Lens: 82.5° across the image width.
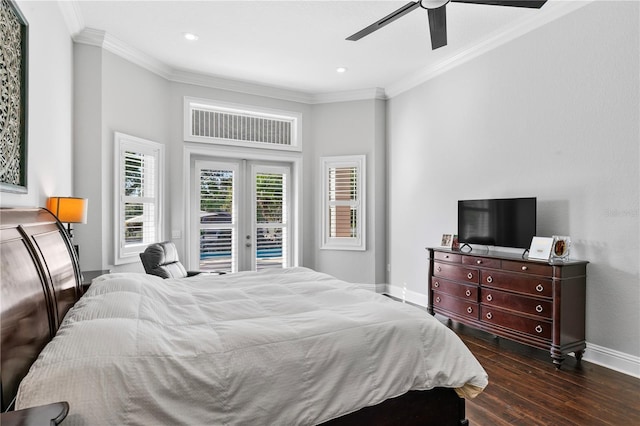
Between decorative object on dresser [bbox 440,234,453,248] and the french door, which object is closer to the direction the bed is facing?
the decorative object on dresser

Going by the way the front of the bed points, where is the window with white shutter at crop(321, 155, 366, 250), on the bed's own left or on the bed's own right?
on the bed's own left

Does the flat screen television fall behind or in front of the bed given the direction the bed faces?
in front

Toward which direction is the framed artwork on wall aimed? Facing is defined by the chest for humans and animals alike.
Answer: to the viewer's right

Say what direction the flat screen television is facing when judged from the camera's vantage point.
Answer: facing the viewer and to the left of the viewer

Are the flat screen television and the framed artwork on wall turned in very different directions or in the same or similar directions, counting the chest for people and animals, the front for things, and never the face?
very different directions

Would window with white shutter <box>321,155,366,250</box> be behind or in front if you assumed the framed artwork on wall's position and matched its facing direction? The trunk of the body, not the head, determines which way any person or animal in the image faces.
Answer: in front

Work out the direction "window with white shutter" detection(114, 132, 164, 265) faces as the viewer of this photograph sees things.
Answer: facing the viewer and to the right of the viewer

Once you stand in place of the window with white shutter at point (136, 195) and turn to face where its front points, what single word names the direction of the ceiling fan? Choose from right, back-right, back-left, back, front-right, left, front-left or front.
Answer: front

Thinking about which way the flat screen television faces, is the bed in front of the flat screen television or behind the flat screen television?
in front

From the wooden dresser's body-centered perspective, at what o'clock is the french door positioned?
The french door is roughly at 2 o'clock from the wooden dresser.

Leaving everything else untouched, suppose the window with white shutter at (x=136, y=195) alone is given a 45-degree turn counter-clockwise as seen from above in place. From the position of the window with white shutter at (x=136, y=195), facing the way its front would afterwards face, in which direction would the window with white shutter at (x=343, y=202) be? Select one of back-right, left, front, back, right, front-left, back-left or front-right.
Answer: front

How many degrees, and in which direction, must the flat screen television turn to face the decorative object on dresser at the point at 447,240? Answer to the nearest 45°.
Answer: approximately 90° to its right

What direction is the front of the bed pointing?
to the viewer's right

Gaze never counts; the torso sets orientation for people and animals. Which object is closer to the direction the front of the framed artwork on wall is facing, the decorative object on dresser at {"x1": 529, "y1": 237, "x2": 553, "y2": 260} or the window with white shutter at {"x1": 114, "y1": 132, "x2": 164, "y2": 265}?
the decorative object on dresser

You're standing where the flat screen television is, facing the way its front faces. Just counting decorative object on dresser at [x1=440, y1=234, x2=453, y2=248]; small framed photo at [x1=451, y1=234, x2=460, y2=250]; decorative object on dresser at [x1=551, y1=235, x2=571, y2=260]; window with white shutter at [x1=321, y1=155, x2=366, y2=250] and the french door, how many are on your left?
1
